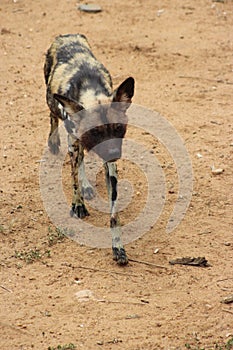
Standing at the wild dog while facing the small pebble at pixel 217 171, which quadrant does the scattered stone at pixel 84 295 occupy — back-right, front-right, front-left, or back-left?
back-right

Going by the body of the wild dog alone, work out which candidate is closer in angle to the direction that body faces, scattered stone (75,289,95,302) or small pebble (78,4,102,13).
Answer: the scattered stone

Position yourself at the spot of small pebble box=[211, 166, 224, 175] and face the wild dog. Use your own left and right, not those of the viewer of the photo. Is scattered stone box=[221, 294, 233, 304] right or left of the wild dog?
left

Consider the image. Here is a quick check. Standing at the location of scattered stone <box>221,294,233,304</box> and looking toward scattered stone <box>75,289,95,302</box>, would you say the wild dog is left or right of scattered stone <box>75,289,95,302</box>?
right

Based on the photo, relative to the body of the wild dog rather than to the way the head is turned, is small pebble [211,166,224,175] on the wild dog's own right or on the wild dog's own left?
on the wild dog's own left

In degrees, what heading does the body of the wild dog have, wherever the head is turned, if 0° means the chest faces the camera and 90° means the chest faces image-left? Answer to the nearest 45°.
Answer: approximately 0°

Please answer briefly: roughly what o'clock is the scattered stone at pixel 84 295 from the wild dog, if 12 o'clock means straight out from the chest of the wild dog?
The scattered stone is roughly at 12 o'clock from the wild dog.

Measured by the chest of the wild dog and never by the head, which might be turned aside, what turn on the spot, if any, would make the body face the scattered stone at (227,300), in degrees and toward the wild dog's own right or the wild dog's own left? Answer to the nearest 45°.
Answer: approximately 45° to the wild dog's own left

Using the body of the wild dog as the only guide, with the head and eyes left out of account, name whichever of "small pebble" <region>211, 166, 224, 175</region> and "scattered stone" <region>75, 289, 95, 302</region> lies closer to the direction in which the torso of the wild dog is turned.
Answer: the scattered stone

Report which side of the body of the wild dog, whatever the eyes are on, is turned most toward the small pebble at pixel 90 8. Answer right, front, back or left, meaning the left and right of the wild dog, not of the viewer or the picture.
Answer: back

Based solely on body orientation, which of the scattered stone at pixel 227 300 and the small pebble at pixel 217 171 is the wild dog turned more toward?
the scattered stone
